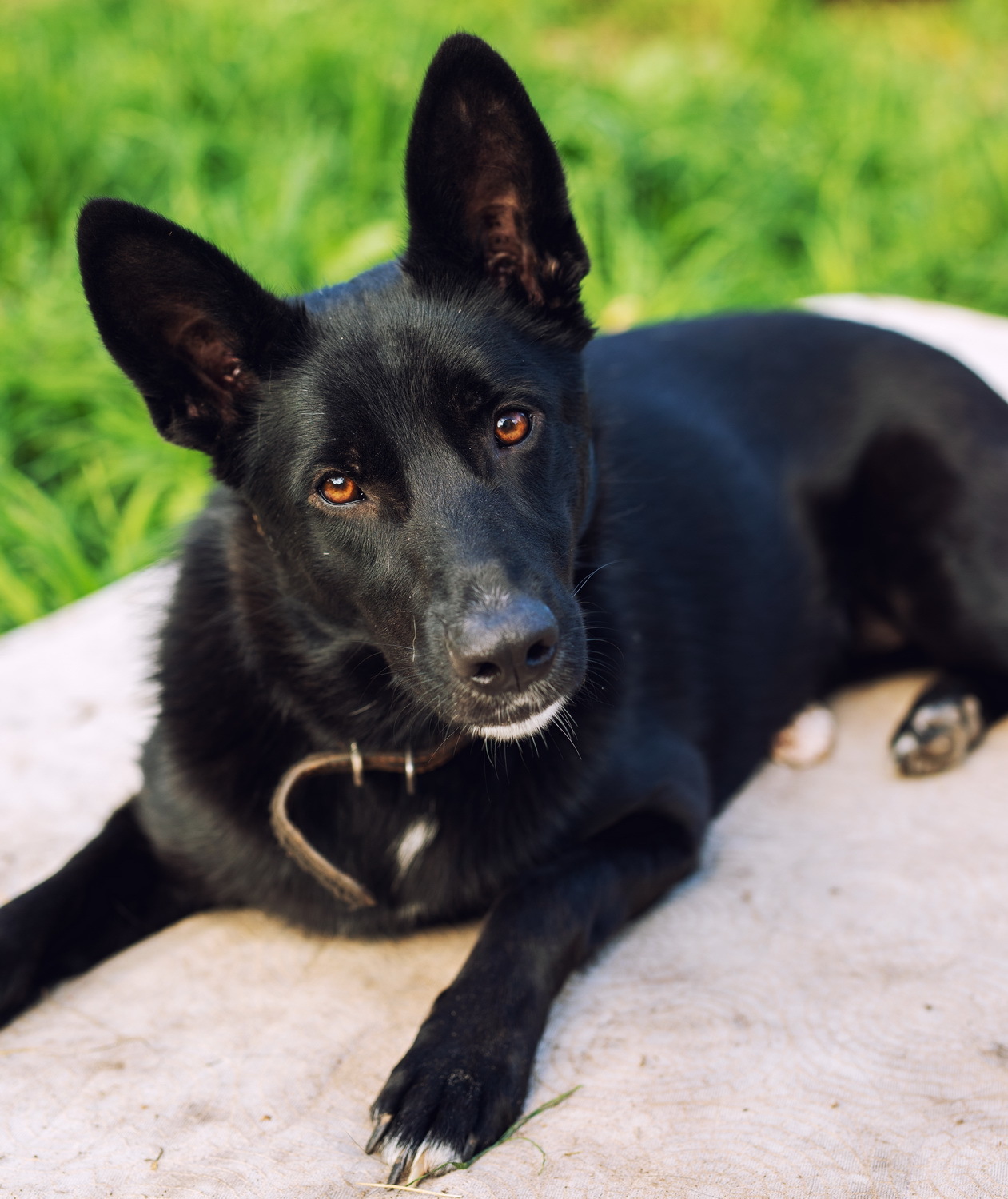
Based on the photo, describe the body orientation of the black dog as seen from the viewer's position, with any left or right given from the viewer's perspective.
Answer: facing the viewer and to the left of the viewer
